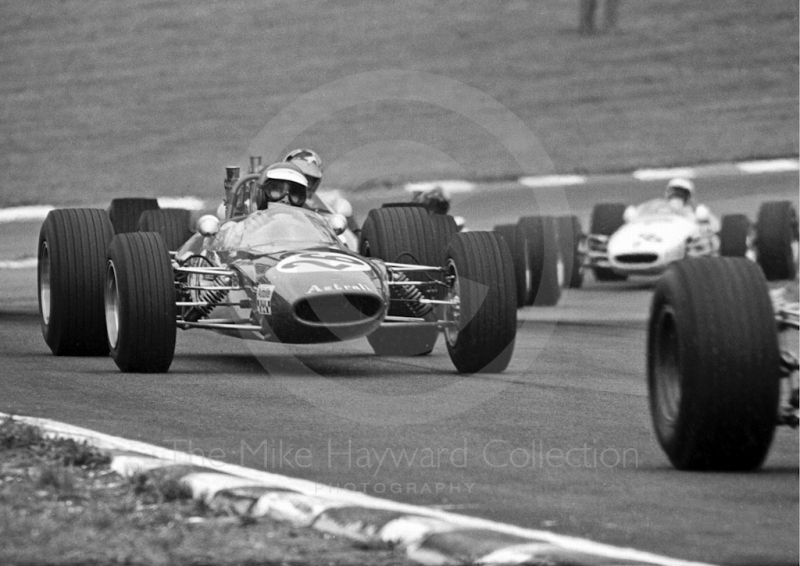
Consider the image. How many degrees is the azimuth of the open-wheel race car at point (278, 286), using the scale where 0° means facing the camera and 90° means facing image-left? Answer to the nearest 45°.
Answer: approximately 0°

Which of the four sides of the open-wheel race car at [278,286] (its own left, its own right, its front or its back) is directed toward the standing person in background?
back

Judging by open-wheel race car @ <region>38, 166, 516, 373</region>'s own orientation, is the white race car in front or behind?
behind

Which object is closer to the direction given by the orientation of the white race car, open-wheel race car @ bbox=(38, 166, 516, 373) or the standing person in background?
the open-wheel race car

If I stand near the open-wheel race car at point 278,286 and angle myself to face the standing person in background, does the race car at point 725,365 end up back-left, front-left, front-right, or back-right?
back-right

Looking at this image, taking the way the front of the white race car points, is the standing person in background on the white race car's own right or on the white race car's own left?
on the white race car's own right
